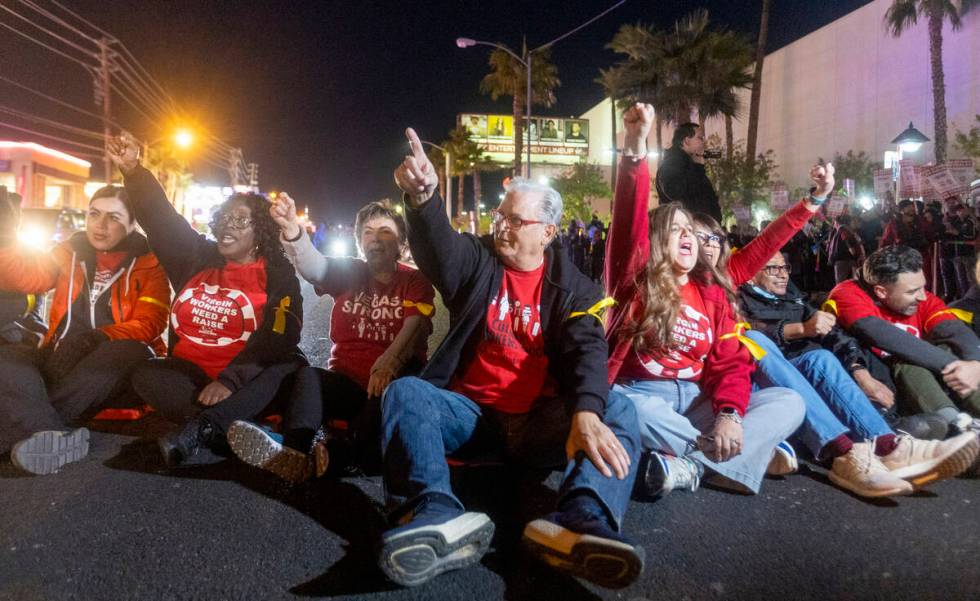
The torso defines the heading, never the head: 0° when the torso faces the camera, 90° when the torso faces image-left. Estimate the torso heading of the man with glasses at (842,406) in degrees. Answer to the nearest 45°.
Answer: approximately 315°

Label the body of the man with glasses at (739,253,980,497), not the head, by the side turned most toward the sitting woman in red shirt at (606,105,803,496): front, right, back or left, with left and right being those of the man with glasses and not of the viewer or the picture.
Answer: right

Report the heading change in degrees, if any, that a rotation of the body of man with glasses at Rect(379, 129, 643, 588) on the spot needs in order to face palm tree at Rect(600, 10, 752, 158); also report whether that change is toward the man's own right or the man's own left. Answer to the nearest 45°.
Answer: approximately 180°

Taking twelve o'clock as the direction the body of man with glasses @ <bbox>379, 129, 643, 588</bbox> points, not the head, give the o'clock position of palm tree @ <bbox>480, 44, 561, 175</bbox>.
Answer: The palm tree is roughly at 6 o'clock from the man with glasses.

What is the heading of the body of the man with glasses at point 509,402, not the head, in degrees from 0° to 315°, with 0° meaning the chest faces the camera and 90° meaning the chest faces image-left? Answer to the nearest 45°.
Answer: approximately 0°

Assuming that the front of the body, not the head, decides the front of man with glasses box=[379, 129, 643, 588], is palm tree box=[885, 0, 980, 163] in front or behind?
behind

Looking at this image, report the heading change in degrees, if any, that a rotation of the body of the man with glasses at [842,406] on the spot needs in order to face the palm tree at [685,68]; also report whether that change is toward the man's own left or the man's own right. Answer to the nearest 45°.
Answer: approximately 135° to the man's own left

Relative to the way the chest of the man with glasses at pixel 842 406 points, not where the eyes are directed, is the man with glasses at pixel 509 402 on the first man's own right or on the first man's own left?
on the first man's own right

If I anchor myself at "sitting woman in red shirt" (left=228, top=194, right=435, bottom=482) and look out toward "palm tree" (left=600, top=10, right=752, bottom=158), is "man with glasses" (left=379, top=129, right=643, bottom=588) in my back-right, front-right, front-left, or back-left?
back-right

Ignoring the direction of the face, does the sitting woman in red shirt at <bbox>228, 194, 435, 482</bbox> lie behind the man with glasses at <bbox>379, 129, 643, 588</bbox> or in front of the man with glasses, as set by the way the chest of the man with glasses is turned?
behind

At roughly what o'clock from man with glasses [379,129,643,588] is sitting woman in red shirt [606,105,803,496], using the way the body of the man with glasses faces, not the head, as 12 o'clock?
The sitting woman in red shirt is roughly at 8 o'clock from the man with glasses.
